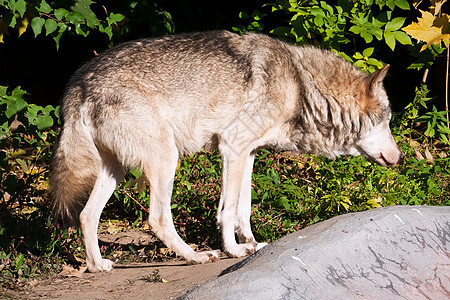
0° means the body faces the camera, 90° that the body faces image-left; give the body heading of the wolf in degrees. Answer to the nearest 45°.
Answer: approximately 270°
